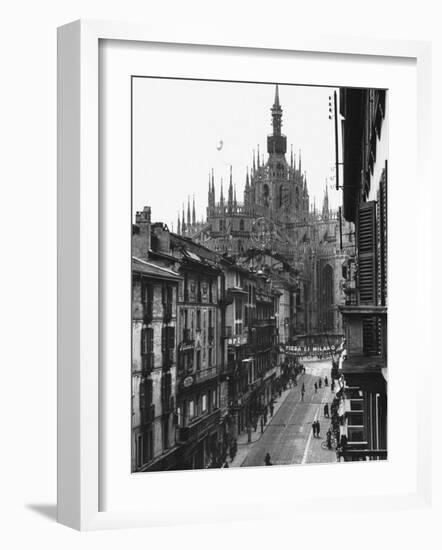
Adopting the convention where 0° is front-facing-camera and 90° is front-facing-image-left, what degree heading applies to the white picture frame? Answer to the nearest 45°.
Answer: approximately 315°
